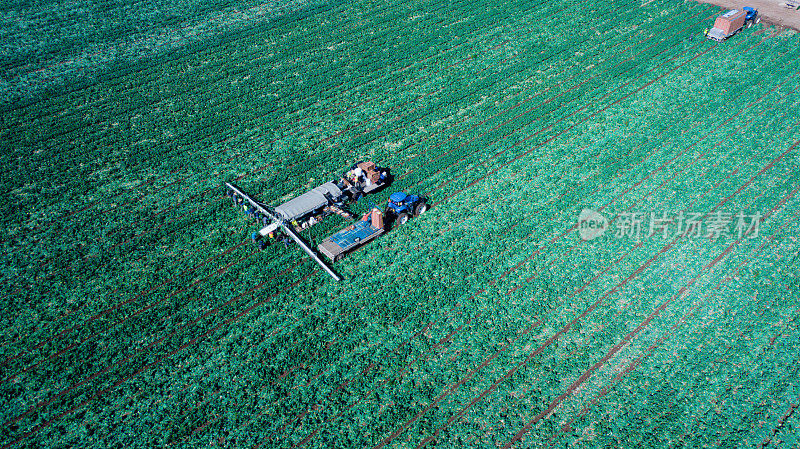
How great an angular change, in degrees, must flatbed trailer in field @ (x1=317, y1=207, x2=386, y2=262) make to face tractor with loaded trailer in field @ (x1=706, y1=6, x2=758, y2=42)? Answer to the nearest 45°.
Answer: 0° — it already faces it

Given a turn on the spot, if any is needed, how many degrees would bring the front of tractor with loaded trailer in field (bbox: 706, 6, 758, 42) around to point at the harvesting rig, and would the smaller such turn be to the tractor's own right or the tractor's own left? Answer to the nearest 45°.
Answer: approximately 180°

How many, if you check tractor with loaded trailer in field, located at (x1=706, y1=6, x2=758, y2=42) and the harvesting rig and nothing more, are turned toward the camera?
0

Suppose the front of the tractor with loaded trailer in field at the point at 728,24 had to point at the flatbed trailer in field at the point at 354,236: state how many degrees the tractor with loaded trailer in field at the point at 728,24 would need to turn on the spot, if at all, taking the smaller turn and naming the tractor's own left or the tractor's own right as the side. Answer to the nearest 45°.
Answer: approximately 180°

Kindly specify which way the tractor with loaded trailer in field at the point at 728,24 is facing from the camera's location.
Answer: facing away from the viewer and to the right of the viewer

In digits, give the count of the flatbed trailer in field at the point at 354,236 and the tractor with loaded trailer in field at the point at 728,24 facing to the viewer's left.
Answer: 0

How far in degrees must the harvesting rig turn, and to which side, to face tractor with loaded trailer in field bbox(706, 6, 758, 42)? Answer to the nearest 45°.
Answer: approximately 45° to its right

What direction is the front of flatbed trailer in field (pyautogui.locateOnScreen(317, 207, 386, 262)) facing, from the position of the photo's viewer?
facing away from the viewer and to the right of the viewer

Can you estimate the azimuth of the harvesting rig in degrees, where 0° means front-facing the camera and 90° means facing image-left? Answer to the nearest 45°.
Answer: approximately 225°
